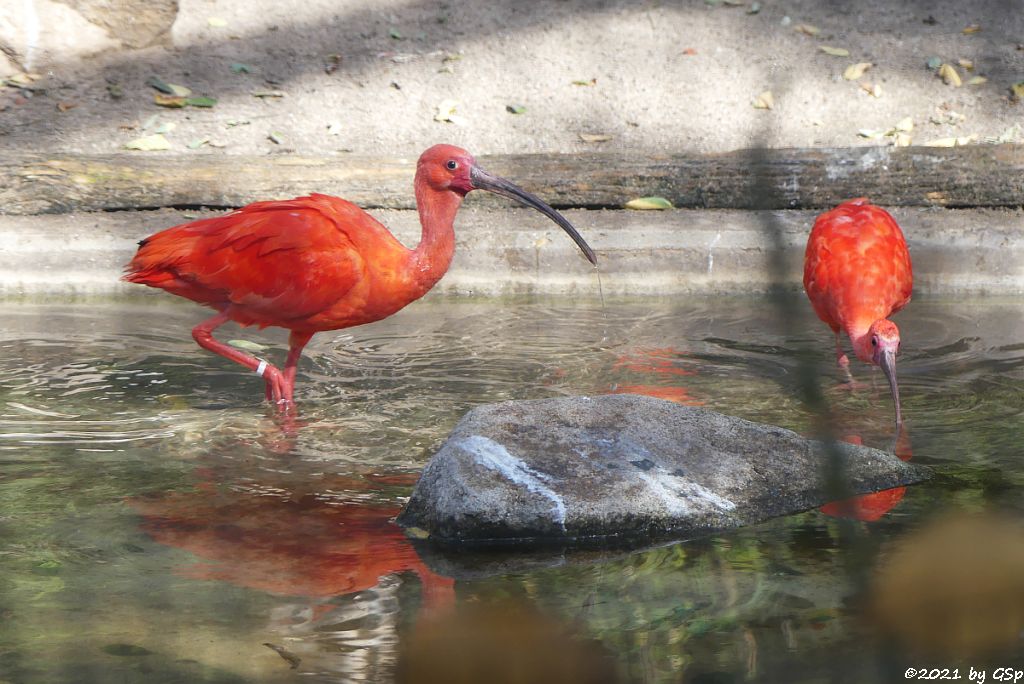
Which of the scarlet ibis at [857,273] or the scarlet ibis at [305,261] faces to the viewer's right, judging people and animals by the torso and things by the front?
the scarlet ibis at [305,261]

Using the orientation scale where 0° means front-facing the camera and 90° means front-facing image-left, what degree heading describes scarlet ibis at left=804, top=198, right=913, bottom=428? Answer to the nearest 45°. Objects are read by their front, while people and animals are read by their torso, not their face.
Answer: approximately 0°

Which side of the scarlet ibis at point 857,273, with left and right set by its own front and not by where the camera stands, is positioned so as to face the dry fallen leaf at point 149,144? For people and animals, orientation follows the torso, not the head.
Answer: right

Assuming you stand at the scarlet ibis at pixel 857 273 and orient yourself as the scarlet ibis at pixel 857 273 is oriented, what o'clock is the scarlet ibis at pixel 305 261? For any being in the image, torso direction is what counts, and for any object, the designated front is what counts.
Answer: the scarlet ibis at pixel 305 261 is roughly at 2 o'clock from the scarlet ibis at pixel 857 273.

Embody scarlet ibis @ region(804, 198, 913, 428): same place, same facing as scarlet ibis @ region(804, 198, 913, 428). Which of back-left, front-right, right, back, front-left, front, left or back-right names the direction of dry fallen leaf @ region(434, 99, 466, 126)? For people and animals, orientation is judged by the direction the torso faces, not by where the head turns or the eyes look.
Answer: back-right

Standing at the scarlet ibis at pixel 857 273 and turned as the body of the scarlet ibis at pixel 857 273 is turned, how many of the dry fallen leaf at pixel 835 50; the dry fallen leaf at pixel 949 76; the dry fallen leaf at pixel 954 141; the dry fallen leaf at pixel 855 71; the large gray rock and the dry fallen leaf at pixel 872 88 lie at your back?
5

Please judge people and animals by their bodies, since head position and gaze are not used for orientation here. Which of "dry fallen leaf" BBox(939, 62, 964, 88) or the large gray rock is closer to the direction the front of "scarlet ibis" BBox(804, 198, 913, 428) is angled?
the large gray rock

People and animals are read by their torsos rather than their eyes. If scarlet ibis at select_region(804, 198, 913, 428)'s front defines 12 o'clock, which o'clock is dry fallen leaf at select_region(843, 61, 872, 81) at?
The dry fallen leaf is roughly at 6 o'clock from the scarlet ibis.

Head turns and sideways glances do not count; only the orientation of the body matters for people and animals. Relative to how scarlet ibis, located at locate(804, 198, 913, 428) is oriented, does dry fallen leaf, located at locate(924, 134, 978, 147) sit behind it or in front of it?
behind

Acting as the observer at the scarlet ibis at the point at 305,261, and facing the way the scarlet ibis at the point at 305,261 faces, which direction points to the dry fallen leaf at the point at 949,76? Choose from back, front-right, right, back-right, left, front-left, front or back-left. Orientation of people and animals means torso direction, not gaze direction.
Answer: front-left

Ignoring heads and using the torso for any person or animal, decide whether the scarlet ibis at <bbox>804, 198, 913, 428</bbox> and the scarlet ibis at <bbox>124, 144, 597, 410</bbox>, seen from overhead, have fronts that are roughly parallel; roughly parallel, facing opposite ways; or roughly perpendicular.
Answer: roughly perpendicular

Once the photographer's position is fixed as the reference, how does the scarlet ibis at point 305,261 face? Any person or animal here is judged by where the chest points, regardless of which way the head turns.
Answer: facing to the right of the viewer

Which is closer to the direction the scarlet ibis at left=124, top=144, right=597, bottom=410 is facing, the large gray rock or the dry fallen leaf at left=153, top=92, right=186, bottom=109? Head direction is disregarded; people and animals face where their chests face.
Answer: the large gray rock

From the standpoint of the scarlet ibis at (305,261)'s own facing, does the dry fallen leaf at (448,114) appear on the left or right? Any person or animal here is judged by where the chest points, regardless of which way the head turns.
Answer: on its left

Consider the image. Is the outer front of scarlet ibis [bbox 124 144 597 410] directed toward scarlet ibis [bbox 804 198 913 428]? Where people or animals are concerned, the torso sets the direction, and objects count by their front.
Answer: yes
